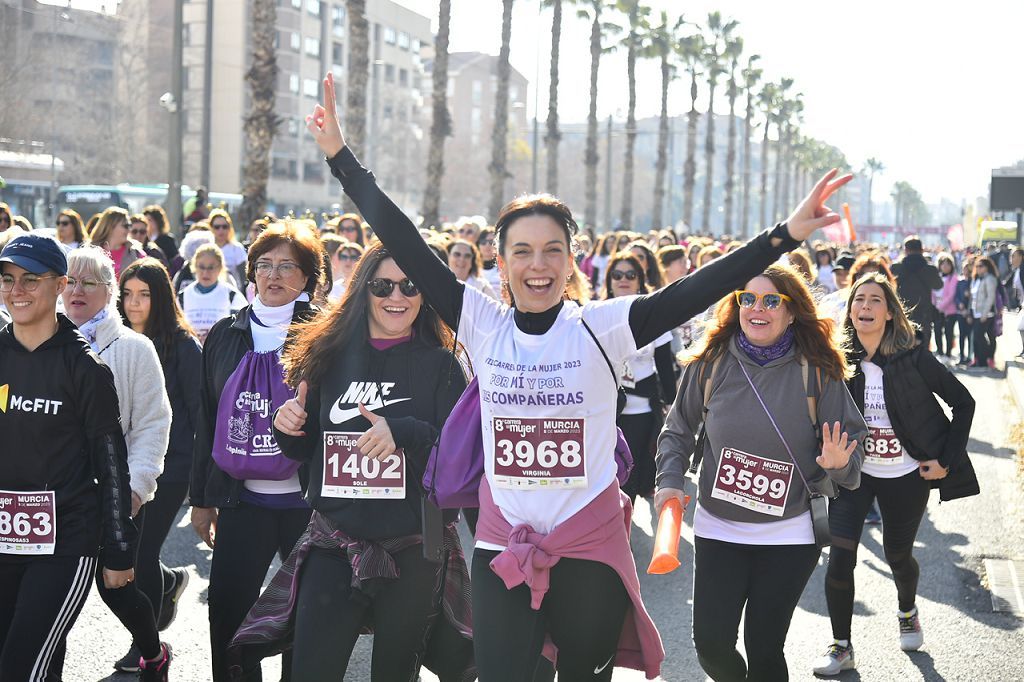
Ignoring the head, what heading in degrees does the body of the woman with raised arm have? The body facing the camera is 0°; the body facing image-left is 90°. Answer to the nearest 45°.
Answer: approximately 0°
